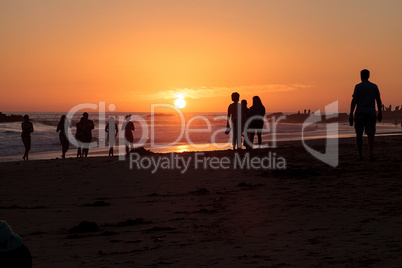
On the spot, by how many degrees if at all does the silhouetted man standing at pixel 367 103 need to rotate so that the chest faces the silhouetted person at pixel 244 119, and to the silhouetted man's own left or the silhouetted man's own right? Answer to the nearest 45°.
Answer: approximately 45° to the silhouetted man's own left

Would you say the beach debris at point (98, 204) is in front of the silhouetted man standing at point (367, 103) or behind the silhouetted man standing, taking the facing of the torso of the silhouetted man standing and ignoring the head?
behind

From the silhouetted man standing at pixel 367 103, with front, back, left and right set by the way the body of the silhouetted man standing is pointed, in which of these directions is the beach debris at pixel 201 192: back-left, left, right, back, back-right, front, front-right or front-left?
back-left

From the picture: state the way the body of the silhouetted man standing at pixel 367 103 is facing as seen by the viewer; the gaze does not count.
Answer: away from the camera

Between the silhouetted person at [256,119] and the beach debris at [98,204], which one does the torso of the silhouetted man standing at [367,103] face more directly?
the silhouetted person

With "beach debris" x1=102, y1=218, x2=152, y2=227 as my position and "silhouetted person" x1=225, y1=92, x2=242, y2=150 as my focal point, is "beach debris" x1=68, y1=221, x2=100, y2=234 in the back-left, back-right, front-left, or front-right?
back-left

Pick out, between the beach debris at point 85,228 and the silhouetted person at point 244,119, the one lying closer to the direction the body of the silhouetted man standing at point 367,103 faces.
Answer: the silhouetted person

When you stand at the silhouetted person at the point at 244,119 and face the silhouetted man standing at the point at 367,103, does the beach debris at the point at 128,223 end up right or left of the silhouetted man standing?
right

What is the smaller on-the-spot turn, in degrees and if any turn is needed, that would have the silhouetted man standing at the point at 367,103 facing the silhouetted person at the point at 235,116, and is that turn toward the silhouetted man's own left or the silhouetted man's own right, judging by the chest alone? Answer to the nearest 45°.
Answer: approximately 45° to the silhouetted man's own left
